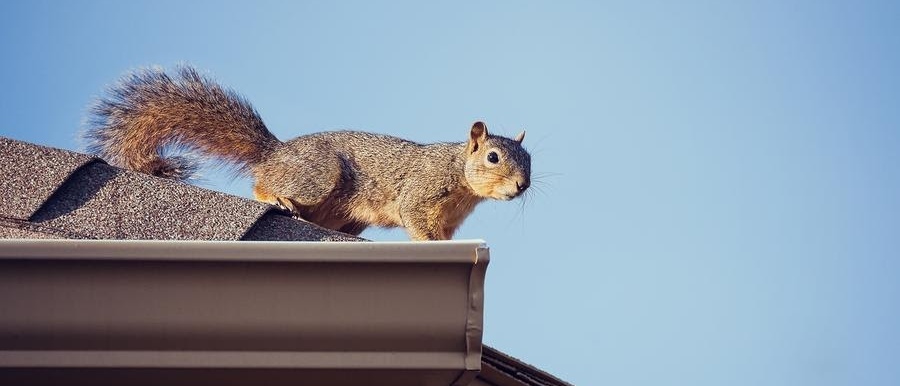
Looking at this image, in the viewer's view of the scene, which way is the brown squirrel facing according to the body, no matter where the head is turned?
to the viewer's right
